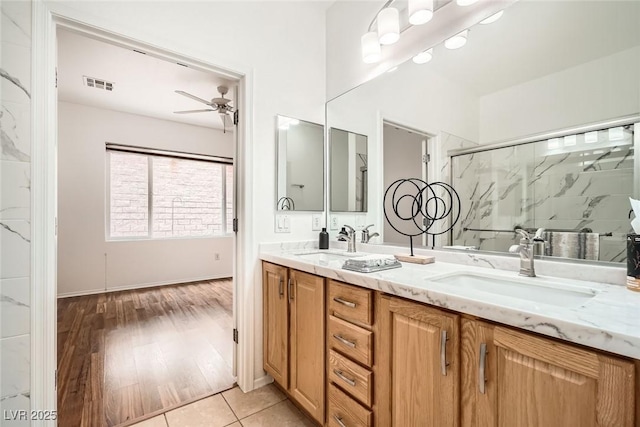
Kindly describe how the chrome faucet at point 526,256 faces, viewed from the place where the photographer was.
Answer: facing the viewer and to the left of the viewer

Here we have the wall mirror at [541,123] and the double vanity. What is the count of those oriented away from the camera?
0

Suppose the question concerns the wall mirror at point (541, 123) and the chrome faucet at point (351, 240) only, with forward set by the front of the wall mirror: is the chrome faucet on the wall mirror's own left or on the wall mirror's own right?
on the wall mirror's own right

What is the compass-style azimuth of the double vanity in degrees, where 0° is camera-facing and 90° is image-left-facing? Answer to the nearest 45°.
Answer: approximately 45°

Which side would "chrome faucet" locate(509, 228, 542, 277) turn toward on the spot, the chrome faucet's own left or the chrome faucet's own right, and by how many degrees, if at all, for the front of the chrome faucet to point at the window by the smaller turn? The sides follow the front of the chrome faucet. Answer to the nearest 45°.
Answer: approximately 45° to the chrome faucet's own right

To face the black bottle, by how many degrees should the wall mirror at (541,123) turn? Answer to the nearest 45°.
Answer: approximately 45° to its right

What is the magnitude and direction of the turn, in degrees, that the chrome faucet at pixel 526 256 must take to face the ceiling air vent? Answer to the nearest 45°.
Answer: approximately 45° to its right

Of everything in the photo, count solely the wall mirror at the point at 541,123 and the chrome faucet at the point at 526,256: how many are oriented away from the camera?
0
